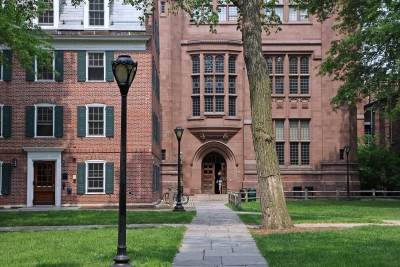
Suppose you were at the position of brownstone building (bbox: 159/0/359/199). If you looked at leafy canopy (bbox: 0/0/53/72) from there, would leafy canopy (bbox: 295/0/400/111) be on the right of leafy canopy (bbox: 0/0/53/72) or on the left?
left

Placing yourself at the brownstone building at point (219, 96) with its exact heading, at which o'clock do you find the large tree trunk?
The large tree trunk is roughly at 12 o'clock from the brownstone building.

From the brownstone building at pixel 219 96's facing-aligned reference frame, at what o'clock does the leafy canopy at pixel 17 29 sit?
The leafy canopy is roughly at 1 o'clock from the brownstone building.

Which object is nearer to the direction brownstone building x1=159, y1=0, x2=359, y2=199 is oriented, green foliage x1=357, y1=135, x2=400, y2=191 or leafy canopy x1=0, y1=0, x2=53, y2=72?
the leafy canopy

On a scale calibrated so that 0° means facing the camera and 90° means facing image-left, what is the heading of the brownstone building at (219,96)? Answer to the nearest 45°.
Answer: approximately 0°

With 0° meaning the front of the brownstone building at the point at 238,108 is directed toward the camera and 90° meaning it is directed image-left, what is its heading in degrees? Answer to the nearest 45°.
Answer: approximately 0°

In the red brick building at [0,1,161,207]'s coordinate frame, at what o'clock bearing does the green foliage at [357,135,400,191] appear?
The green foliage is roughly at 8 o'clock from the red brick building.
